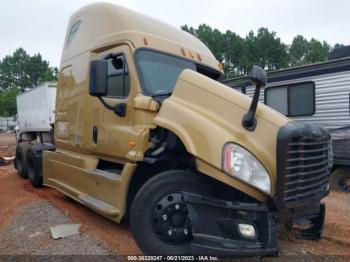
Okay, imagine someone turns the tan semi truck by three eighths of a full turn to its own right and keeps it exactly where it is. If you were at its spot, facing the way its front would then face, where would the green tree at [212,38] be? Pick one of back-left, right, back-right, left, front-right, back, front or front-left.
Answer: right

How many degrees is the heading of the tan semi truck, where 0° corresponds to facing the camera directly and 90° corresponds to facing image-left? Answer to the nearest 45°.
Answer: approximately 315°

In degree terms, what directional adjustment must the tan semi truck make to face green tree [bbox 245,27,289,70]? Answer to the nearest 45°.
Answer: approximately 135° to its left

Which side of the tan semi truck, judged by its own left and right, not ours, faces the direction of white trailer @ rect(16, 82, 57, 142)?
back
